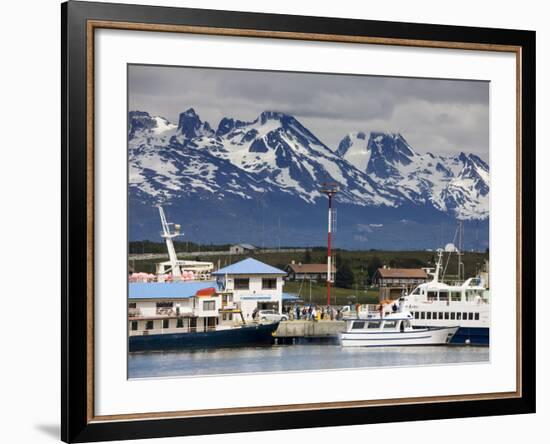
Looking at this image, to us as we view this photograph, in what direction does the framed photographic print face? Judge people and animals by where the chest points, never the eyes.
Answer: facing the viewer and to the right of the viewer
